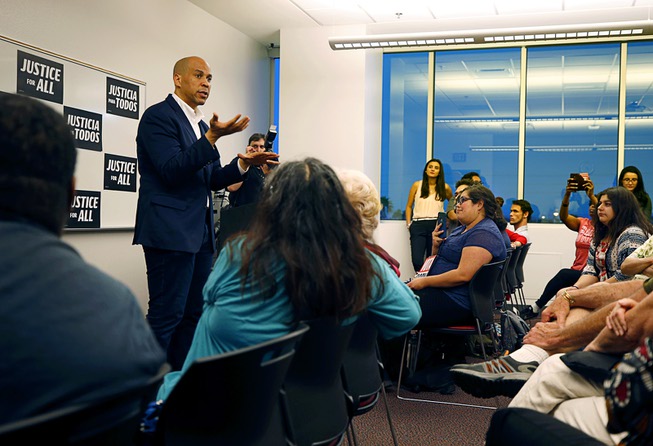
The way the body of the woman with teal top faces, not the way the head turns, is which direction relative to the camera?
away from the camera

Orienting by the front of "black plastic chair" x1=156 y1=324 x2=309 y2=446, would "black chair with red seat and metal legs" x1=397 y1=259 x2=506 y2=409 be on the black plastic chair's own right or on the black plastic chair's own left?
on the black plastic chair's own right

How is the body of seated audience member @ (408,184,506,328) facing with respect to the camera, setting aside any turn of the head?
to the viewer's left

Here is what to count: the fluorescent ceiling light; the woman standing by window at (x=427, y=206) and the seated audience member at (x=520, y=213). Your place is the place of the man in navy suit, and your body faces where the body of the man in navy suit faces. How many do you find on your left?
3

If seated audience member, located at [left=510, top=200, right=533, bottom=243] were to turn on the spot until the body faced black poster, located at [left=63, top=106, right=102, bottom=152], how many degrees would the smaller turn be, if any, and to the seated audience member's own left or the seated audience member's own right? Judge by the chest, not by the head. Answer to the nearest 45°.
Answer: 0° — they already face it

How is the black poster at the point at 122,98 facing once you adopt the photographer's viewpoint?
facing the viewer and to the right of the viewer

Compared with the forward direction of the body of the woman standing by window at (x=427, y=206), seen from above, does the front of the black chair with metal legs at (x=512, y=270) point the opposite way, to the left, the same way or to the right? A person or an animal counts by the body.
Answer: to the right

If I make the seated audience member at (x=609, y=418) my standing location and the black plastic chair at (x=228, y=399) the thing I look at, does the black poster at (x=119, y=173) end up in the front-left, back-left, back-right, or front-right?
front-right

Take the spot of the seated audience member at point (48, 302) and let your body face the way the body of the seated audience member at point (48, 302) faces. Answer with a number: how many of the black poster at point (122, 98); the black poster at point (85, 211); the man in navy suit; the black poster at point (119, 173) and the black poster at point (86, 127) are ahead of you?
5

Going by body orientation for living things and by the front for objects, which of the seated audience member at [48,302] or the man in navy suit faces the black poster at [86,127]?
the seated audience member

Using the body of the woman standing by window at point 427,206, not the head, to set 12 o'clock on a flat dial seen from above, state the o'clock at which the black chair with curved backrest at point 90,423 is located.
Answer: The black chair with curved backrest is roughly at 12 o'clock from the woman standing by window.

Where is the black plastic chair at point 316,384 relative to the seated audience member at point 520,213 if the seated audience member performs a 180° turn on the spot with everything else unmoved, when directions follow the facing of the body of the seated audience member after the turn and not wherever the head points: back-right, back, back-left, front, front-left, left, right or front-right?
back-right

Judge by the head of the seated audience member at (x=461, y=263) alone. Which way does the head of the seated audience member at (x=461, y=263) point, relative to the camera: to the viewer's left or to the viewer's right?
to the viewer's left

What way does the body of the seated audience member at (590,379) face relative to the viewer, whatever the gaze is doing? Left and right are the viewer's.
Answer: facing to the left of the viewer

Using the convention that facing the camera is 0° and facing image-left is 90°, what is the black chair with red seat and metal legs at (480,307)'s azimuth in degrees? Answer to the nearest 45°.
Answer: approximately 90°

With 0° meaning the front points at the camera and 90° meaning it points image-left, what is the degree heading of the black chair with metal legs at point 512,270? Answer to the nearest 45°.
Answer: approximately 90°

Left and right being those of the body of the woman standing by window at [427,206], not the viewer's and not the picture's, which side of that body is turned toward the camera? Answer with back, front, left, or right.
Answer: front
